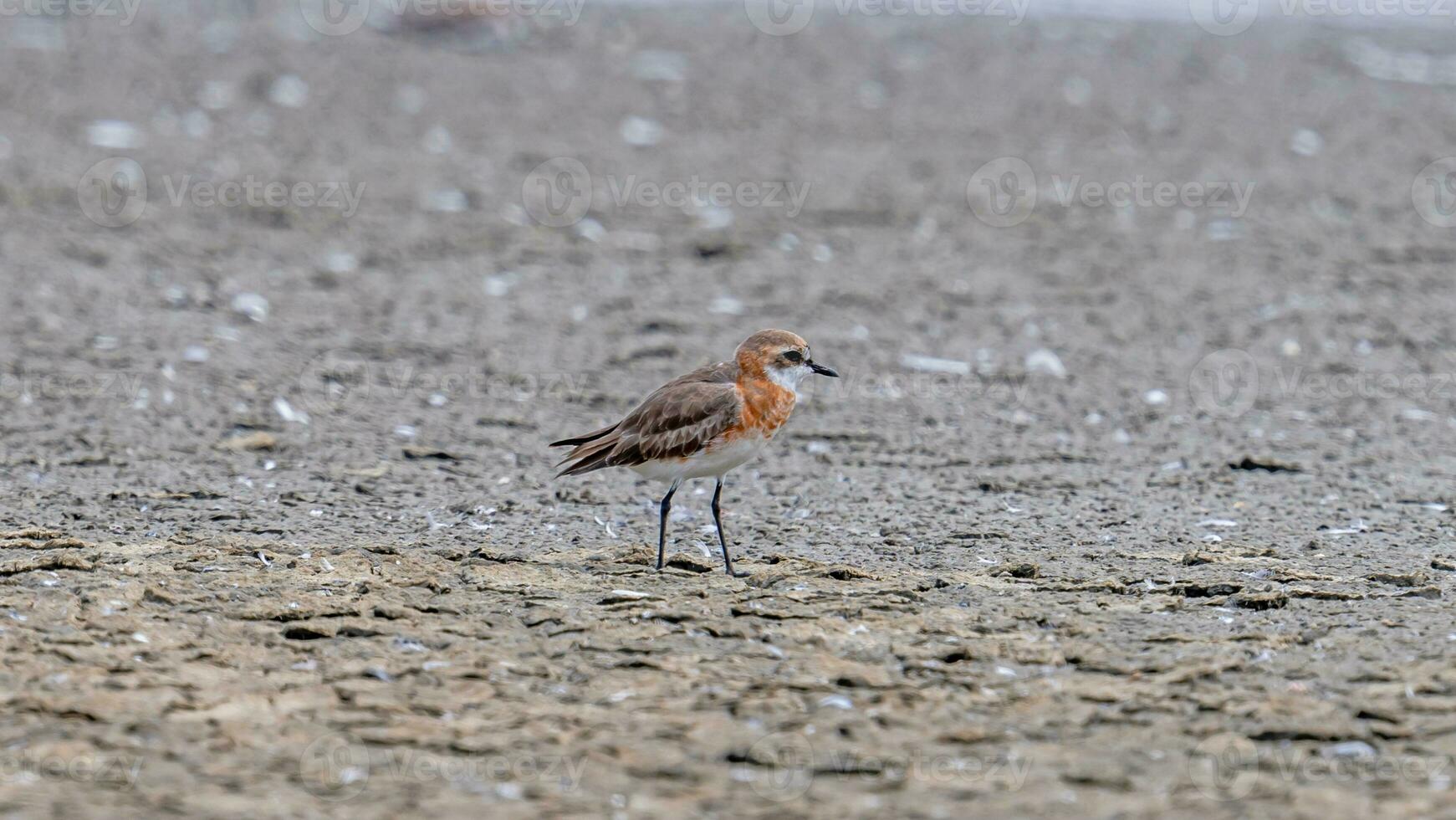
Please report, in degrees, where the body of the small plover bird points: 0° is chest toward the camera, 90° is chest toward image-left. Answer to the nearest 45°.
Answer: approximately 270°
